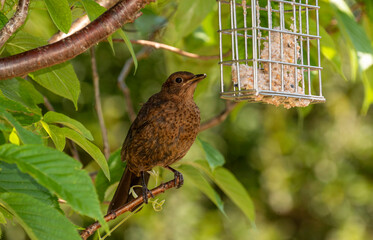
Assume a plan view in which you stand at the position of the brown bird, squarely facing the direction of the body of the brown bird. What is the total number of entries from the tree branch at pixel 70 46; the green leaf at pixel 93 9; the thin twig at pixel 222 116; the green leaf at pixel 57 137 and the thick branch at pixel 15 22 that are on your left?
1

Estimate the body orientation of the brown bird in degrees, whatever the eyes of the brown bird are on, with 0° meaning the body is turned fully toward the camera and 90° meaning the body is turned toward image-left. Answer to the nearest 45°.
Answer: approximately 315°

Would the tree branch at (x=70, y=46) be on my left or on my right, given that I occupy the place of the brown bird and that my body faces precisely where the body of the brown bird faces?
on my right

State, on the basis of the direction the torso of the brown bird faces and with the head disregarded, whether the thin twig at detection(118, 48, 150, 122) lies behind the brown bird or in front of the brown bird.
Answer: behind

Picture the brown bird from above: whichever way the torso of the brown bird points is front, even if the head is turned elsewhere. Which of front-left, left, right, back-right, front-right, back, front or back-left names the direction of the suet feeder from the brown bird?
front

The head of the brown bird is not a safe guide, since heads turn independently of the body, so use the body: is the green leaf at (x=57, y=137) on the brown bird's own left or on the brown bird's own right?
on the brown bird's own right

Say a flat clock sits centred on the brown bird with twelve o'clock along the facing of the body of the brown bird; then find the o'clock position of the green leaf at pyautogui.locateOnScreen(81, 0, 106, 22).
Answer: The green leaf is roughly at 5 o'clock from the brown bird.

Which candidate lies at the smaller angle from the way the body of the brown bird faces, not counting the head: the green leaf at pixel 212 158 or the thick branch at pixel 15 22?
the green leaf

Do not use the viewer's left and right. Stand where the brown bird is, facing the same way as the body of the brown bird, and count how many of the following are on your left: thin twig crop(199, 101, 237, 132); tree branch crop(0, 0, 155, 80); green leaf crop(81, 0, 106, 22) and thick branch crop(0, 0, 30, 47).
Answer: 1
